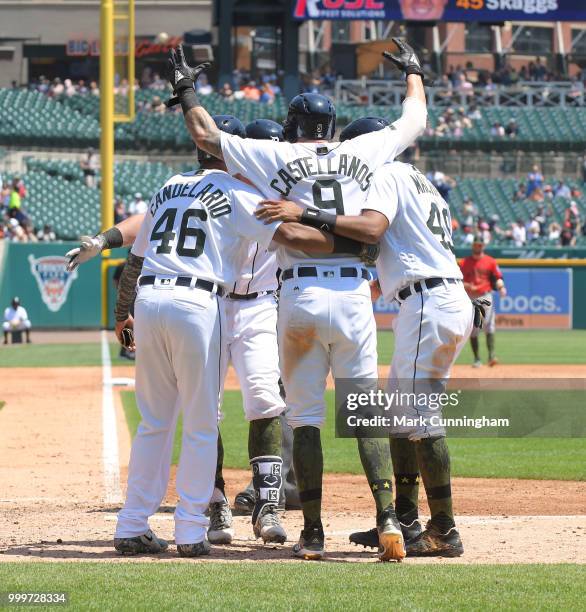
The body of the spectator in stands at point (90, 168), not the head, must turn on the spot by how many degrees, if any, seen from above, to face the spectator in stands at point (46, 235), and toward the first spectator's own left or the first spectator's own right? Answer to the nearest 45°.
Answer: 0° — they already face them

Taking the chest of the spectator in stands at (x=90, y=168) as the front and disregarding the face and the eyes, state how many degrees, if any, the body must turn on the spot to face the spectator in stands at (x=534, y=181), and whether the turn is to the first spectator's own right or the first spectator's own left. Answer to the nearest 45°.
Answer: approximately 90° to the first spectator's own left

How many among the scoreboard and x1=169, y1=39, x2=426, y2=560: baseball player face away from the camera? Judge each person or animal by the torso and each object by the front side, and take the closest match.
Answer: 1

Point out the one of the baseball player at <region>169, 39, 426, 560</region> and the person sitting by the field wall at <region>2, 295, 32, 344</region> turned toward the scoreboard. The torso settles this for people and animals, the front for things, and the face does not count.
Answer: the baseball player

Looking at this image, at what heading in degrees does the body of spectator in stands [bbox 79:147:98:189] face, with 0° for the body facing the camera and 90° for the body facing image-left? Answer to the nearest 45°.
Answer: approximately 0°

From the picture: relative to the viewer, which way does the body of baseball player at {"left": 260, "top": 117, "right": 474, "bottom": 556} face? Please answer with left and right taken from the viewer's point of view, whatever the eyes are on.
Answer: facing away from the viewer and to the left of the viewer

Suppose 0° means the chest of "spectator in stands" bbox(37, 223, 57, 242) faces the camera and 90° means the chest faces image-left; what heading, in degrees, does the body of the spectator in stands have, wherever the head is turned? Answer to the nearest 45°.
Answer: approximately 0°
